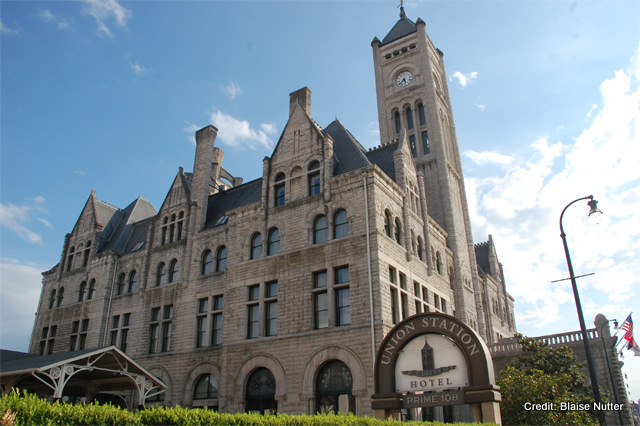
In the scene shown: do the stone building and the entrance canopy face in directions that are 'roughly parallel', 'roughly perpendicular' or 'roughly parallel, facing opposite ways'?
roughly parallel

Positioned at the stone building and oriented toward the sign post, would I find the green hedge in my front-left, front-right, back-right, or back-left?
front-right

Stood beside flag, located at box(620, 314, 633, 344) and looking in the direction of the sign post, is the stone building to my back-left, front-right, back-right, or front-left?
front-right

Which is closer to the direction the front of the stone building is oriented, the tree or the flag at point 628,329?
the tree

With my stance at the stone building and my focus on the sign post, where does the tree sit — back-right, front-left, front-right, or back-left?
front-left
